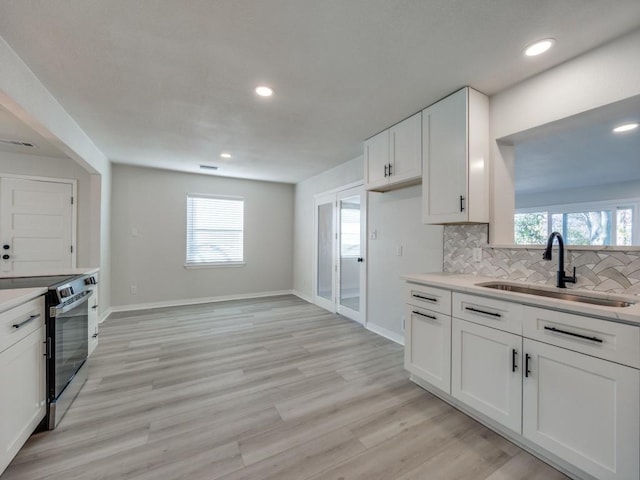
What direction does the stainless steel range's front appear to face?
to the viewer's right

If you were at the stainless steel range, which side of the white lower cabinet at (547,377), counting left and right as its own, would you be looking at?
front

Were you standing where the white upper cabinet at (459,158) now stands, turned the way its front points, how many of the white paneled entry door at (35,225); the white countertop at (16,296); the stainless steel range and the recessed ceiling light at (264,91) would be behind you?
0

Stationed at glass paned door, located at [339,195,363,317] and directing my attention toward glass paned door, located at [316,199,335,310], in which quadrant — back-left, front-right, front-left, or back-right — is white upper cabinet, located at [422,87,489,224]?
back-left

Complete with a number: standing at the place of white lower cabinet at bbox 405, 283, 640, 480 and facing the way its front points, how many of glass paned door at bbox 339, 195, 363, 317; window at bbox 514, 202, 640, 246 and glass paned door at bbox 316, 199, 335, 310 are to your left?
0

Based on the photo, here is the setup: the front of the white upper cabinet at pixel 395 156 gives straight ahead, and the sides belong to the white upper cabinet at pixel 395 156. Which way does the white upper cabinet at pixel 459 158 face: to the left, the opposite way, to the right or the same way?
the same way

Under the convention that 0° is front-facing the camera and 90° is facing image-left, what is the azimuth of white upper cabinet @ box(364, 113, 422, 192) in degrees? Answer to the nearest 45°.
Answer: approximately 45°

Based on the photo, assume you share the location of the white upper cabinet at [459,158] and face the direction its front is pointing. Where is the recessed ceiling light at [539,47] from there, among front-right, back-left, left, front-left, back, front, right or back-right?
left

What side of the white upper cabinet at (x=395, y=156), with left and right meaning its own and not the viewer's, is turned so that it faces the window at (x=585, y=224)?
back

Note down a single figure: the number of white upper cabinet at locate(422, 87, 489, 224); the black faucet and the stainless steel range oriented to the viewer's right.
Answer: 1

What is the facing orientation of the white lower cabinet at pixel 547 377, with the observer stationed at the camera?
facing the viewer and to the left of the viewer

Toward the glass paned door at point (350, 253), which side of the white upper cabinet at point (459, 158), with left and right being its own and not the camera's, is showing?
right

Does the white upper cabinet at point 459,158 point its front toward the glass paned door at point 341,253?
no

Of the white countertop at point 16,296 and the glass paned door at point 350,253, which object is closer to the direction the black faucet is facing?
the white countertop
